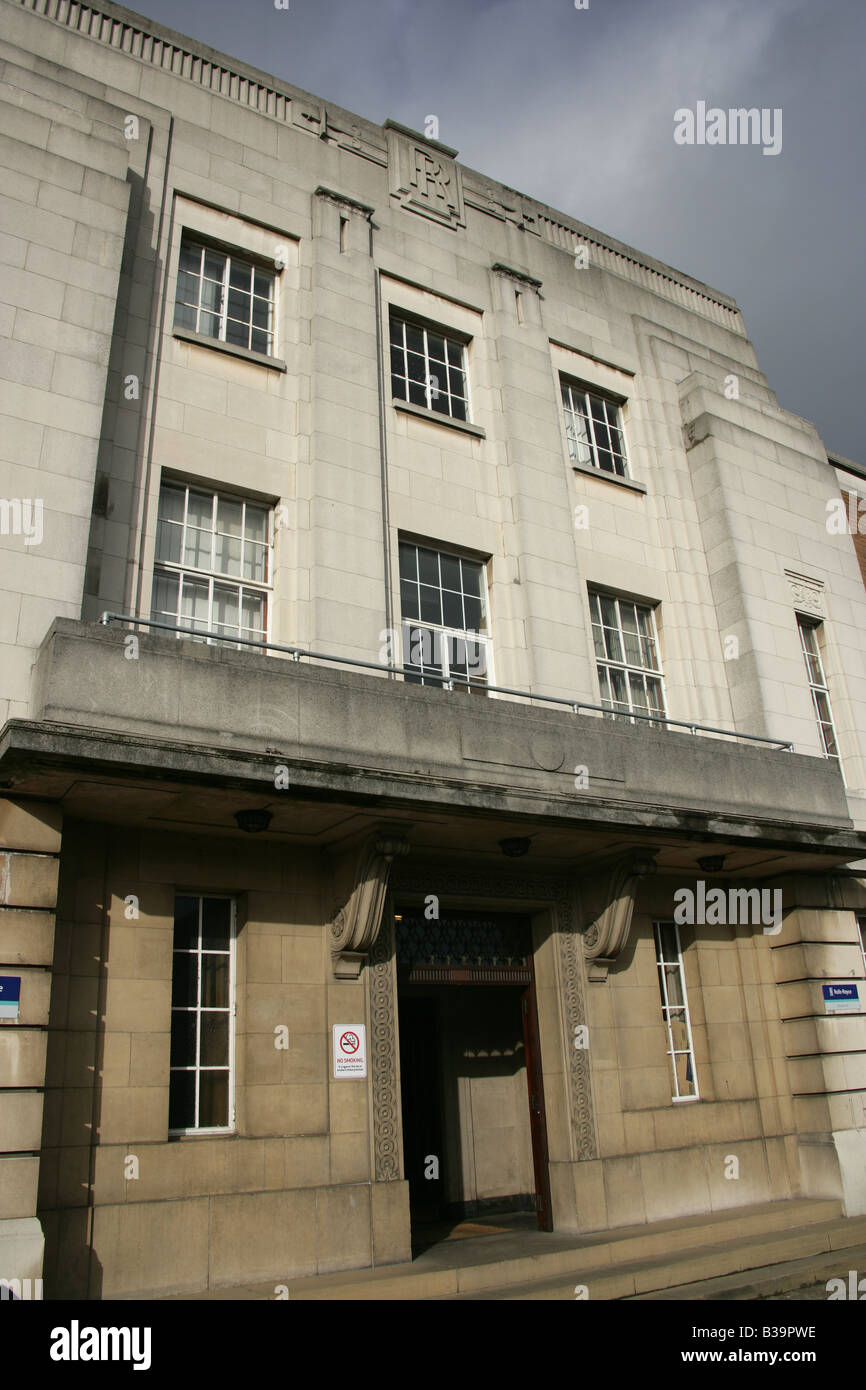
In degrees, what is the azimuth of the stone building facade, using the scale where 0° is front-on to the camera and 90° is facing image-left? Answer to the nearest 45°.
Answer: approximately 315°

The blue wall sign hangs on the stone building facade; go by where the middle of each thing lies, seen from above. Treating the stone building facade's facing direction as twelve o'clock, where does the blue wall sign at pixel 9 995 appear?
The blue wall sign is roughly at 3 o'clock from the stone building facade.
